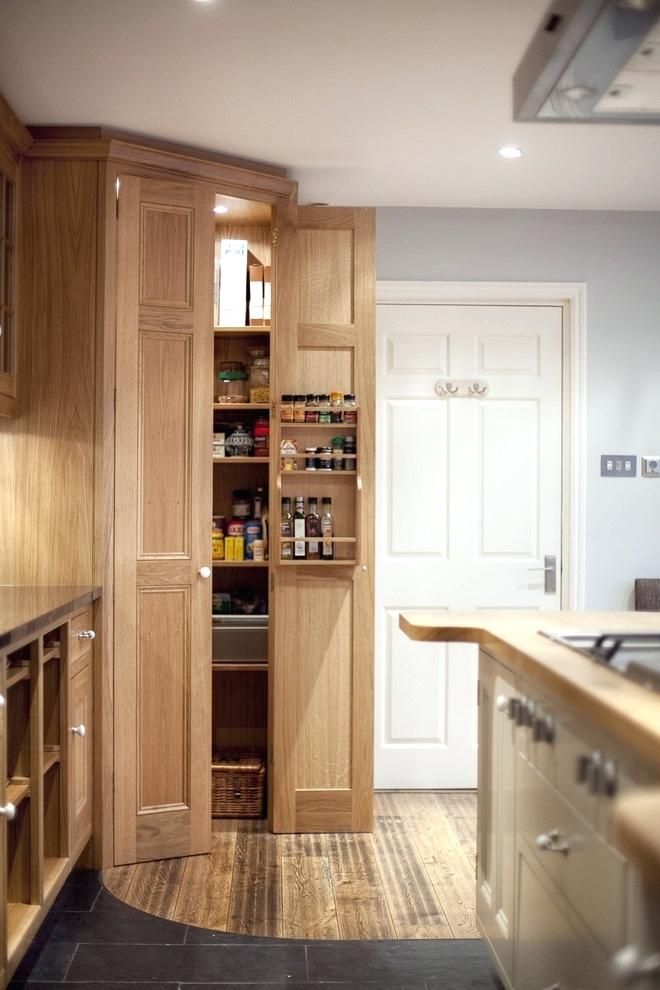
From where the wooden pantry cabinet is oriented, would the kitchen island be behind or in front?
in front

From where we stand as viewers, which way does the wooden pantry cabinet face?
facing the viewer and to the right of the viewer

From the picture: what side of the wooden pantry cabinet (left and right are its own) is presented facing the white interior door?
left

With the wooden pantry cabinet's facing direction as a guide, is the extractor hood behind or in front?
in front
